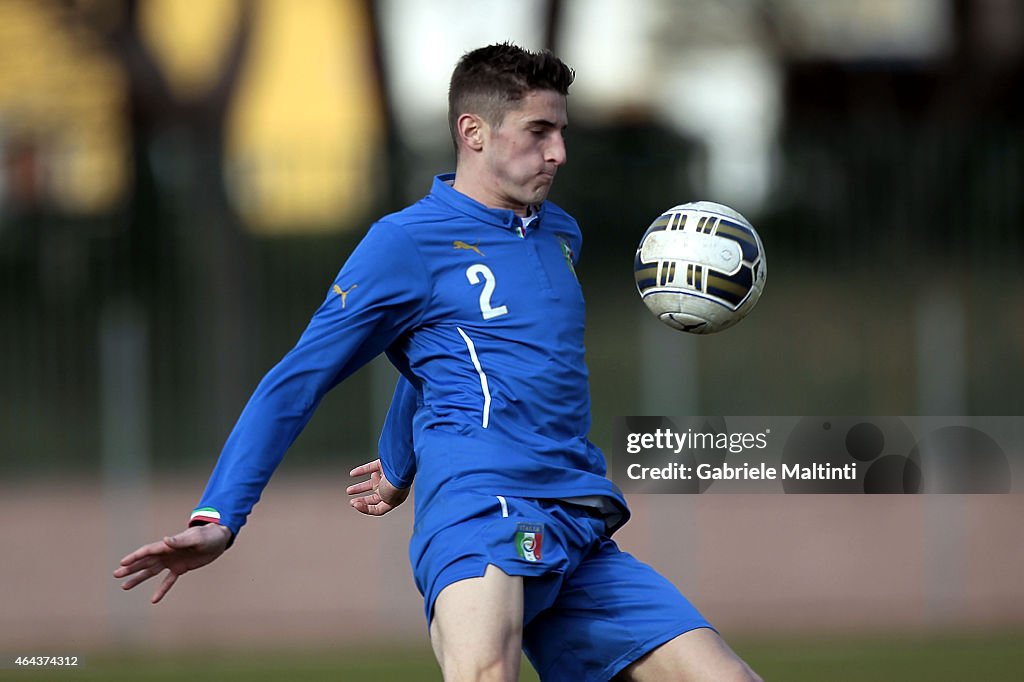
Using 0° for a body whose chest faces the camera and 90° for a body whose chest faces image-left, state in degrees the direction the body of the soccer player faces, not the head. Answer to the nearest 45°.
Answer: approximately 315°

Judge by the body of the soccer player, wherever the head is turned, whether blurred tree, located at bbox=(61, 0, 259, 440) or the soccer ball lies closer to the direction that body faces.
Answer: the soccer ball

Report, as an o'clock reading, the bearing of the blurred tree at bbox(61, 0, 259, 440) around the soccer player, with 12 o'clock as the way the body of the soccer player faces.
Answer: The blurred tree is roughly at 7 o'clock from the soccer player.
